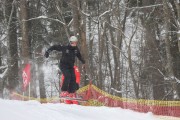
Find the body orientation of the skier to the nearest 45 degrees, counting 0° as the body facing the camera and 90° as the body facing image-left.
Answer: approximately 315°

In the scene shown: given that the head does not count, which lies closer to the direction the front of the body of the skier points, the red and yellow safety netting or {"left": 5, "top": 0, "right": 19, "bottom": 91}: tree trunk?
the red and yellow safety netting

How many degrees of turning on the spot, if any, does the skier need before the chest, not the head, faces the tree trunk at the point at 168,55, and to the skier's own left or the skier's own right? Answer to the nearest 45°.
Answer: approximately 90° to the skier's own left

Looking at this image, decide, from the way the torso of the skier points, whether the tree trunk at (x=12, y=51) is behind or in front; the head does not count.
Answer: behind
